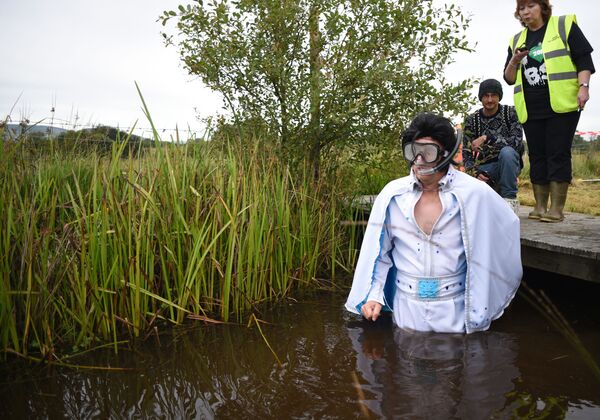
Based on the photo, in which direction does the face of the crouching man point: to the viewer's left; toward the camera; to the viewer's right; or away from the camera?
toward the camera

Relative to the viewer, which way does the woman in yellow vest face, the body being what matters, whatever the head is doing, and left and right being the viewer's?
facing the viewer and to the left of the viewer

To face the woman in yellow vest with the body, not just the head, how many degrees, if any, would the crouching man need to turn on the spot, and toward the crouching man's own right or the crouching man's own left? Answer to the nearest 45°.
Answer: approximately 45° to the crouching man's own left

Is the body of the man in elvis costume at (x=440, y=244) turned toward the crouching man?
no

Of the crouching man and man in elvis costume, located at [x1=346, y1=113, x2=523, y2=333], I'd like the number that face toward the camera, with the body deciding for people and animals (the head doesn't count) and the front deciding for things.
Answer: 2

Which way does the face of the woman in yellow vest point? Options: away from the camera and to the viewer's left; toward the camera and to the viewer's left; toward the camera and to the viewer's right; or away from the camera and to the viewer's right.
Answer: toward the camera and to the viewer's left

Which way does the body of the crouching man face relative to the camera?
toward the camera

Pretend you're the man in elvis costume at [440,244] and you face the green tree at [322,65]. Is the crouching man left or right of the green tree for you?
right

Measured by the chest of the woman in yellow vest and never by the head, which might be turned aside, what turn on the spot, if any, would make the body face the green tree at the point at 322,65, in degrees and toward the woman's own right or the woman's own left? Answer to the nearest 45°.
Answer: approximately 45° to the woman's own right

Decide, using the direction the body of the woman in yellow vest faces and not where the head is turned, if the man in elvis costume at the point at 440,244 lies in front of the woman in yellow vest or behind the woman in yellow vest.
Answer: in front

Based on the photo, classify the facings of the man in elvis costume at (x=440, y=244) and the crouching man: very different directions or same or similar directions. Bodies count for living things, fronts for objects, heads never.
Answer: same or similar directions

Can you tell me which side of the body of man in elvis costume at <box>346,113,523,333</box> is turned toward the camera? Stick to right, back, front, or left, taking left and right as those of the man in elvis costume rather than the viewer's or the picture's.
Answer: front

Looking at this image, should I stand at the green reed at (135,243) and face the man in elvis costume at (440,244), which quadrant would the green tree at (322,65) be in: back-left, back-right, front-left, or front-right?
front-left

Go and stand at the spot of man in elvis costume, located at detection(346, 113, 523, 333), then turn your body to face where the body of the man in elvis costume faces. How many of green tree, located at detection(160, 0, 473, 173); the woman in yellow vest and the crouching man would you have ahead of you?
0

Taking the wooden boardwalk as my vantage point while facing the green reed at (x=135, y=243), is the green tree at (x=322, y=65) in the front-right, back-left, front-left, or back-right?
front-right

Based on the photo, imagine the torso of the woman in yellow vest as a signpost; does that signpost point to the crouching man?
no

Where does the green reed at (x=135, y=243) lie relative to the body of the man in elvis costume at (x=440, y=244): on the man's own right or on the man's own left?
on the man's own right
